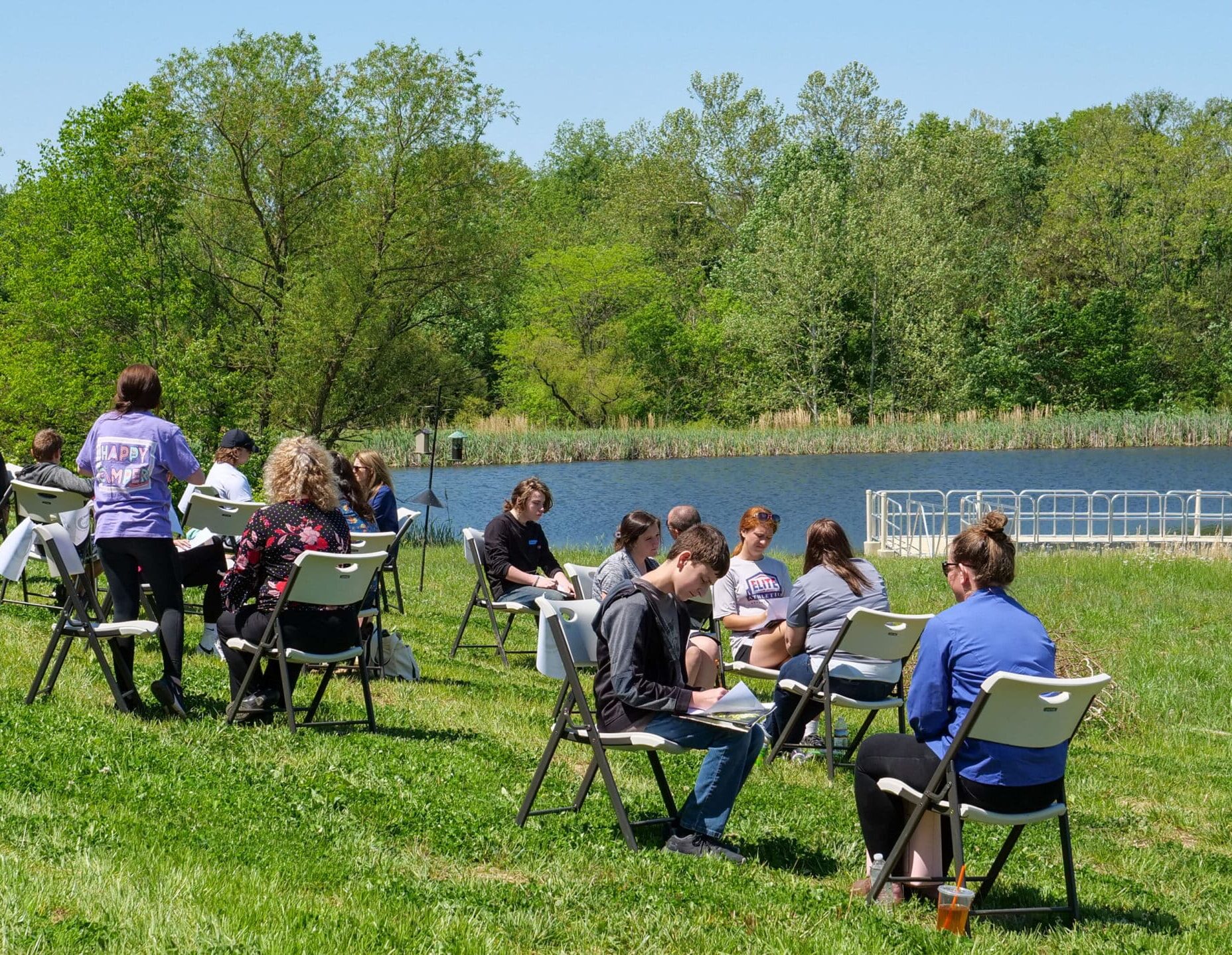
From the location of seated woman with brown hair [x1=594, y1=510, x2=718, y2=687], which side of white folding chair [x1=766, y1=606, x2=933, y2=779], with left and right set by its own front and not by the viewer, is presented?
front

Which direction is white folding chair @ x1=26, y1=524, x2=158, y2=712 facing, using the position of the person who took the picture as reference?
facing to the right of the viewer

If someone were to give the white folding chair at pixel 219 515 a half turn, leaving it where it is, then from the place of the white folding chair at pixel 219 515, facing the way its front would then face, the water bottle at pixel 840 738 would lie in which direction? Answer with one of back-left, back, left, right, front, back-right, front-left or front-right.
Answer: front-left

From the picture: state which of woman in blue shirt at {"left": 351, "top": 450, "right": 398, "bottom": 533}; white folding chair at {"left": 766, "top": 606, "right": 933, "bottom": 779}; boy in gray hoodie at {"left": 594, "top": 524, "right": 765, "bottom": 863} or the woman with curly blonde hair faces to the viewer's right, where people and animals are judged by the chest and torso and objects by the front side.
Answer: the boy in gray hoodie

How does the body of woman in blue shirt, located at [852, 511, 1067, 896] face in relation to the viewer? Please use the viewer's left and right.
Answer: facing away from the viewer and to the left of the viewer

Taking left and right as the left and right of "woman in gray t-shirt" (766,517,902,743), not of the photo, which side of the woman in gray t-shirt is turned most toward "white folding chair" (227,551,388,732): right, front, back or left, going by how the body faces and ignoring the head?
left

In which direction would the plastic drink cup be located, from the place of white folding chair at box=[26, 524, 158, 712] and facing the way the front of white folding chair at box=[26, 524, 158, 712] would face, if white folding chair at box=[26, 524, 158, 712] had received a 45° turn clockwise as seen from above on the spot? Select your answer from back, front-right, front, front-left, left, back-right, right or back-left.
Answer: front

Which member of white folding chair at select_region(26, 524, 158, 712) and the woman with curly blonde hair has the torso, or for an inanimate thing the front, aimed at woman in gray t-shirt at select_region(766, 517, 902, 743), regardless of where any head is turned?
the white folding chair

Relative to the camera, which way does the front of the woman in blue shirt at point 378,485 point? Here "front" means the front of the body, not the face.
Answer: to the viewer's left

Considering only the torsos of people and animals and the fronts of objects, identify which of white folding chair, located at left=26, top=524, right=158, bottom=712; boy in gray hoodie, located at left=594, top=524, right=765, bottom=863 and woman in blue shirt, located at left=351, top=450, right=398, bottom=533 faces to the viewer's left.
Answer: the woman in blue shirt

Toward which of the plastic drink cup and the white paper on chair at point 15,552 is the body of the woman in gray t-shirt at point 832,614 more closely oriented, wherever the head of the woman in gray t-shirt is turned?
the white paper on chair

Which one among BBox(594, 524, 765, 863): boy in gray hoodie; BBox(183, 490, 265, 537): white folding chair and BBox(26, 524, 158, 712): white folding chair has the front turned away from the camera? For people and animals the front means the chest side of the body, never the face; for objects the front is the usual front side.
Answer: BBox(183, 490, 265, 537): white folding chair

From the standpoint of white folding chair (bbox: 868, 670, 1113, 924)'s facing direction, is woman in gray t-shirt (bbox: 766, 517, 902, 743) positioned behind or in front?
in front

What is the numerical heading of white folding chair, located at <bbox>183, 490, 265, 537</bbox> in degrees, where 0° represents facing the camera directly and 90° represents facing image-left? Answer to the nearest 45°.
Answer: approximately 180°
